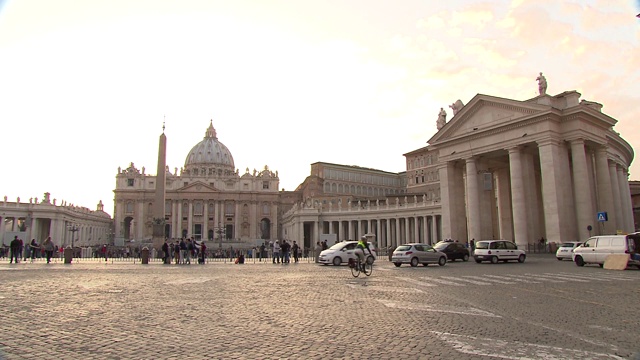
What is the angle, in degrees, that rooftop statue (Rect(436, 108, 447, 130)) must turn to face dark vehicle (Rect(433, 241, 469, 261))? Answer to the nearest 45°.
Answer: approximately 45° to its left

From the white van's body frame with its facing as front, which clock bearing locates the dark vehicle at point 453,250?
The dark vehicle is roughly at 1 o'clock from the white van.

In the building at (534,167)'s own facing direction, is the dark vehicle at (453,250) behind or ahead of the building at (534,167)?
ahead

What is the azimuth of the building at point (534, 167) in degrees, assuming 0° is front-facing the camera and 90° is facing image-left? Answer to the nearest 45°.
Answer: approximately 45°

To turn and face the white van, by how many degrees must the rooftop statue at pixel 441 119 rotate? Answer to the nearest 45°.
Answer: approximately 45° to its left

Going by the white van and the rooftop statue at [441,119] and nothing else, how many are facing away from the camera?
0

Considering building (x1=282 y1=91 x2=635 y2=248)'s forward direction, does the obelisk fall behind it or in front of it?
in front

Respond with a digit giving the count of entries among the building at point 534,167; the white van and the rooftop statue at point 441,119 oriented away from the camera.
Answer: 0

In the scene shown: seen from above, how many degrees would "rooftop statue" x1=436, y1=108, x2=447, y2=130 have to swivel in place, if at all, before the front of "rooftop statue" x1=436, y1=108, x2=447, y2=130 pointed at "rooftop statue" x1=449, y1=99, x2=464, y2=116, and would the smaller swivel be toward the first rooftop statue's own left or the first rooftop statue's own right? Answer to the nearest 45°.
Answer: approximately 45° to the first rooftop statue's own left

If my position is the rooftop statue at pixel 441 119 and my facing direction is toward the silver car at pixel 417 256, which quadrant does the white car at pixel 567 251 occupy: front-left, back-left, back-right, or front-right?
front-left

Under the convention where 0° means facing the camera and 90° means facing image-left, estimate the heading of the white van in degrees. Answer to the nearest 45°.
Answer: approximately 90°

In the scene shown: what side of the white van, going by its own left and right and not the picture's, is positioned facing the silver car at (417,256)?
front

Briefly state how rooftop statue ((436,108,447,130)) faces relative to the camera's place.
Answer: facing the viewer and to the left of the viewer
